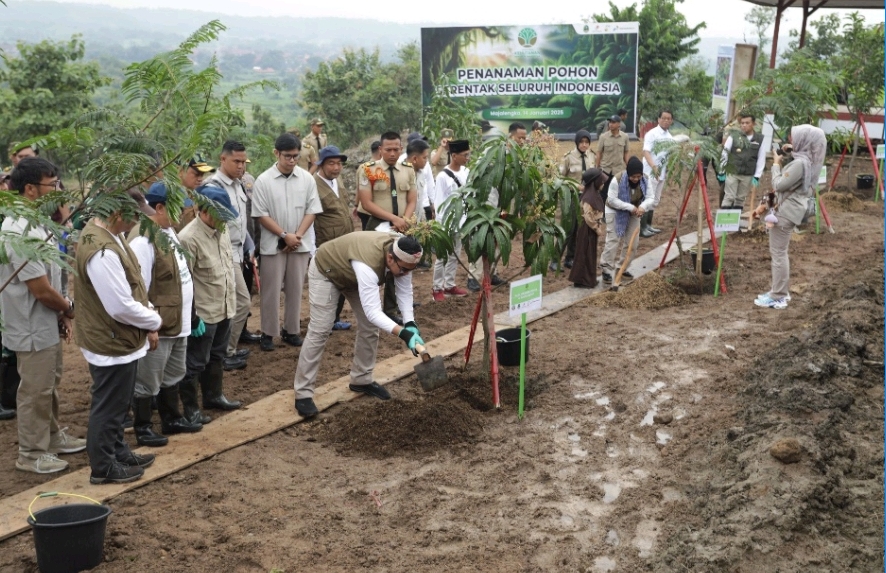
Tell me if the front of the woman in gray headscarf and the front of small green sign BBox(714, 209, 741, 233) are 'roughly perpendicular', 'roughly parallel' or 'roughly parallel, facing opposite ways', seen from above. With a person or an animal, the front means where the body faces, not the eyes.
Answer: roughly perpendicular

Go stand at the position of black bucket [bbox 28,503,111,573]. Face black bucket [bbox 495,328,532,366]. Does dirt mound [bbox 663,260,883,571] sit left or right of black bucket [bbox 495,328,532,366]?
right

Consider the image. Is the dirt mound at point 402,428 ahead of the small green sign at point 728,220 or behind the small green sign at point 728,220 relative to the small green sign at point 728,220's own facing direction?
ahead

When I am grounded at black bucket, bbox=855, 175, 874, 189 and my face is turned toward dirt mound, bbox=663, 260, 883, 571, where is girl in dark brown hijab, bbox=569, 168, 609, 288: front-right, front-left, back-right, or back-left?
front-right

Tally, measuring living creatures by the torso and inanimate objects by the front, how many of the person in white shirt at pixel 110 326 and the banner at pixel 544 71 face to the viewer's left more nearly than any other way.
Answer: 0

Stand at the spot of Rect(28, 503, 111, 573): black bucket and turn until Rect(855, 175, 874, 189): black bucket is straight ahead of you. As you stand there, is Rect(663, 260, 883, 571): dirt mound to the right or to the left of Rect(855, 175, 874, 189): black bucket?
right

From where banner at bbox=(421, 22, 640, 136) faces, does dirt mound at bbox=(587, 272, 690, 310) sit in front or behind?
in front

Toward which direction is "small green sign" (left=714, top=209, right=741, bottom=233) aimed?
toward the camera

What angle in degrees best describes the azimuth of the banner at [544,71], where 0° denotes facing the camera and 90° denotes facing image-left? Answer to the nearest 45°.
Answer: approximately 0°

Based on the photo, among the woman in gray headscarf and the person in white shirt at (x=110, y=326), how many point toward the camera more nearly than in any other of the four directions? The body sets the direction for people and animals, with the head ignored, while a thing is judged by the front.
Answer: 0

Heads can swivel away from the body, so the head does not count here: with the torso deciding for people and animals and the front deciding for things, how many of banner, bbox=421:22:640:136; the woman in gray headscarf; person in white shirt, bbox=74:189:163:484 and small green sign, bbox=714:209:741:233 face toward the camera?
2

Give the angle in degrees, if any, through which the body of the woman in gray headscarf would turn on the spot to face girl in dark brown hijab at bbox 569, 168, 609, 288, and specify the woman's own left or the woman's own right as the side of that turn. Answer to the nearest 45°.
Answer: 0° — they already face them

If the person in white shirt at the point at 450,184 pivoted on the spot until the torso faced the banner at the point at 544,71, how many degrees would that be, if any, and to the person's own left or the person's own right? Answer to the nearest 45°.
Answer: approximately 135° to the person's own left

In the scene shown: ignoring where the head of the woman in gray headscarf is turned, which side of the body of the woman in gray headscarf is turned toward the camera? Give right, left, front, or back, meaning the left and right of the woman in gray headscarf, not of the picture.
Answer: left

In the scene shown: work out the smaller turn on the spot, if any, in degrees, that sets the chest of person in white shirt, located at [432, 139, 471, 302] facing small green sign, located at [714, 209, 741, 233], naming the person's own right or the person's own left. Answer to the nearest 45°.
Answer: approximately 45° to the person's own left

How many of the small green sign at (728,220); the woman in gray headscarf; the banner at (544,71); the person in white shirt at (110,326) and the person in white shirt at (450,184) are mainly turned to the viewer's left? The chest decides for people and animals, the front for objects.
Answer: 1

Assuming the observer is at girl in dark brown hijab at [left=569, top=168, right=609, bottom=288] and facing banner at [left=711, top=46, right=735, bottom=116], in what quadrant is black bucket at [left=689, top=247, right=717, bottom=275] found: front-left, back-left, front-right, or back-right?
front-right
